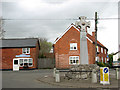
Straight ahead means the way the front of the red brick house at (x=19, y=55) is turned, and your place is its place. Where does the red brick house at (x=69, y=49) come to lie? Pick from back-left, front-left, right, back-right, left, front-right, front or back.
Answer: left

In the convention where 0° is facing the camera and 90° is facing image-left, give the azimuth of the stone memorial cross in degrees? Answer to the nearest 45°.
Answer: approximately 0°

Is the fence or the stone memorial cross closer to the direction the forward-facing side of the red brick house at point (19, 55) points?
the stone memorial cross

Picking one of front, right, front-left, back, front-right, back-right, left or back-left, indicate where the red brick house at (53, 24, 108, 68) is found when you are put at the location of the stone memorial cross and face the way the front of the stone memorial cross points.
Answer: back

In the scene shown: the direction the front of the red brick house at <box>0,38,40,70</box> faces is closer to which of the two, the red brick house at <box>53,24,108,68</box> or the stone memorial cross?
the stone memorial cross

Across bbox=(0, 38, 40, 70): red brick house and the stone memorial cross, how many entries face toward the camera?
2

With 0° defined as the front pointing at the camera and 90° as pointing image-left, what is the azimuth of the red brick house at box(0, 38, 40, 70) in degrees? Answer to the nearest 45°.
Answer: approximately 0°
